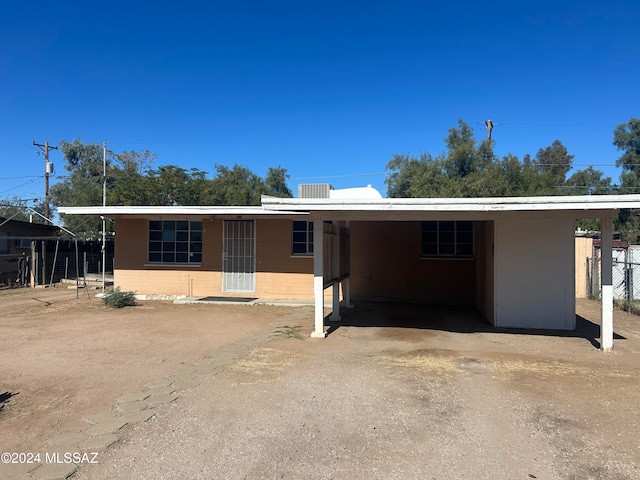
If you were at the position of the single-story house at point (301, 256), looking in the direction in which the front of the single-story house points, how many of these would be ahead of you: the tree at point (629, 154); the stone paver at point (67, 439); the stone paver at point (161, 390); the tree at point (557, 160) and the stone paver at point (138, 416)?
3

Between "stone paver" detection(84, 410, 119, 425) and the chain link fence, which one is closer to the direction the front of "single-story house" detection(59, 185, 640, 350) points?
the stone paver

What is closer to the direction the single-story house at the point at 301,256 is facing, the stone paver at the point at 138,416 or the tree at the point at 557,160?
the stone paver

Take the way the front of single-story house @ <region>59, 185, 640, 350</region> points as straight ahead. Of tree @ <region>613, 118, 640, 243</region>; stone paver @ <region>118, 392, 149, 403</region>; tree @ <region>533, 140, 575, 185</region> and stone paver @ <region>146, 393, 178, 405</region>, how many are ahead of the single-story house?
2

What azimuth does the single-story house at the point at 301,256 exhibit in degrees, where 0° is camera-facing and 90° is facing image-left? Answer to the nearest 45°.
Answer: approximately 0°

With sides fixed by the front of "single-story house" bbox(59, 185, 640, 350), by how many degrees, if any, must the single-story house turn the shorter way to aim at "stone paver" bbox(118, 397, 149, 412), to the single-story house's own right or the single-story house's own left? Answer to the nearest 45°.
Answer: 0° — it already faces it

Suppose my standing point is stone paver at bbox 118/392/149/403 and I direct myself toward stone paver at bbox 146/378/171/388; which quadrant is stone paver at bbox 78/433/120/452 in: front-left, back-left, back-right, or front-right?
back-right

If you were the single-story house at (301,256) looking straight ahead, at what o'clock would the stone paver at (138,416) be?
The stone paver is roughly at 12 o'clock from the single-story house.

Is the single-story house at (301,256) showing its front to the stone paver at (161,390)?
yes

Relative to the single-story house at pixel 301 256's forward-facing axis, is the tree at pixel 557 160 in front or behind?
behind
